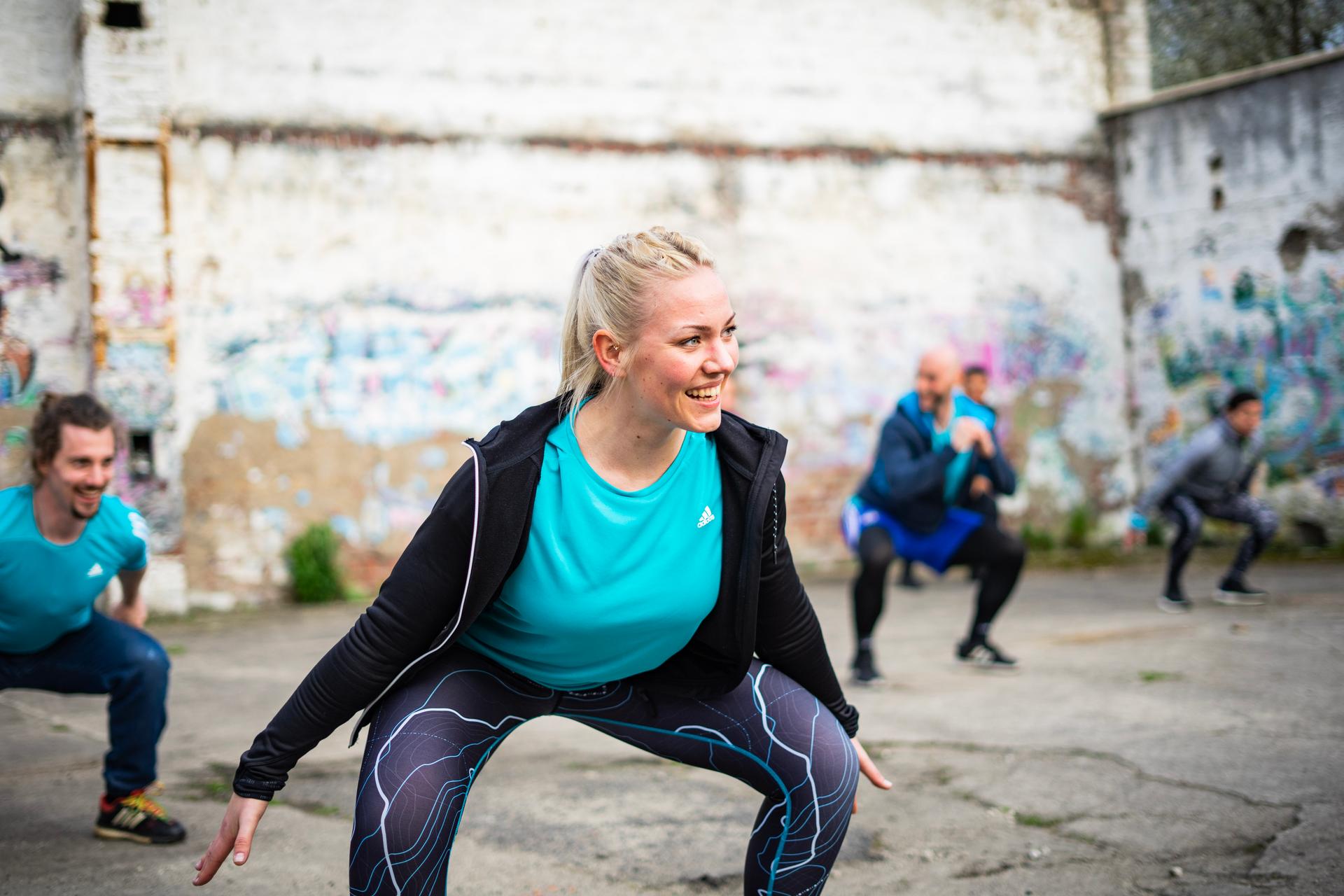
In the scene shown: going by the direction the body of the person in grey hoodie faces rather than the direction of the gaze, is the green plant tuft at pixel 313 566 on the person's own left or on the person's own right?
on the person's own right

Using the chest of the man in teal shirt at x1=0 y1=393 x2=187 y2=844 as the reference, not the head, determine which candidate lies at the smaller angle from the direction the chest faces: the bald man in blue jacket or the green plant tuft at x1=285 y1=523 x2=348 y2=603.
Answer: the bald man in blue jacket

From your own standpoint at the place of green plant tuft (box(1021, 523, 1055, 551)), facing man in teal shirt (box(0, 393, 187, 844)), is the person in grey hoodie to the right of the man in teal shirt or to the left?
left

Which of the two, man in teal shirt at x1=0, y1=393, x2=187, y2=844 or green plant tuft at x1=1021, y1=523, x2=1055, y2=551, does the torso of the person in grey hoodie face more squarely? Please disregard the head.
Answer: the man in teal shirt

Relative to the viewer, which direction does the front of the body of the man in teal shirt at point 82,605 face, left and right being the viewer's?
facing the viewer and to the right of the viewer

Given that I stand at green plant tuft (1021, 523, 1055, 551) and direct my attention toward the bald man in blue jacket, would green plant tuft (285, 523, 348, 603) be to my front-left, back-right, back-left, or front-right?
front-right

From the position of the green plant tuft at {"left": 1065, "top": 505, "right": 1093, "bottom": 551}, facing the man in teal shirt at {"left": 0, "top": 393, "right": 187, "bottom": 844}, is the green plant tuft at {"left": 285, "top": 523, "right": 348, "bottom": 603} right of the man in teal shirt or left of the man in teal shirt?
right

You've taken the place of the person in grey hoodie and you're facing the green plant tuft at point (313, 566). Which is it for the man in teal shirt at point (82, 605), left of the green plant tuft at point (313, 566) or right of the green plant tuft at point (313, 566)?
left

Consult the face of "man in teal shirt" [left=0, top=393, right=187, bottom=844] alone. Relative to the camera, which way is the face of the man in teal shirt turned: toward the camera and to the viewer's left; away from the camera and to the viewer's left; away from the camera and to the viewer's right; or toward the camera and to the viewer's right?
toward the camera and to the viewer's right

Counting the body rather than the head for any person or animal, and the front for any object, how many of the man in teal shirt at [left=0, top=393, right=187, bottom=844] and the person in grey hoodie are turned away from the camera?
0
